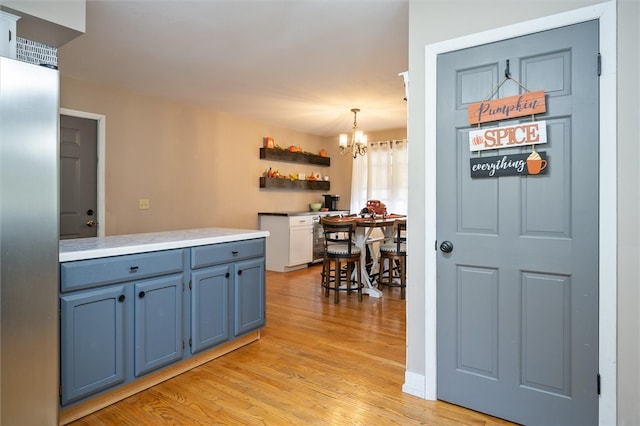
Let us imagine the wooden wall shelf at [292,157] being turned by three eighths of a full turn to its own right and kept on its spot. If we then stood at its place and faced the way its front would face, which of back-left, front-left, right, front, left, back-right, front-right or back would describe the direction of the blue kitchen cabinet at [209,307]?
left

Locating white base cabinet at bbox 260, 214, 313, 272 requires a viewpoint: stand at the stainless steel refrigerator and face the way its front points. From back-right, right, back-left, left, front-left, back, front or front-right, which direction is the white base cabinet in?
left

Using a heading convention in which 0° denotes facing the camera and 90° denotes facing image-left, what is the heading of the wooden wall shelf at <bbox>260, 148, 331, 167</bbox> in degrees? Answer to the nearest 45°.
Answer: approximately 315°

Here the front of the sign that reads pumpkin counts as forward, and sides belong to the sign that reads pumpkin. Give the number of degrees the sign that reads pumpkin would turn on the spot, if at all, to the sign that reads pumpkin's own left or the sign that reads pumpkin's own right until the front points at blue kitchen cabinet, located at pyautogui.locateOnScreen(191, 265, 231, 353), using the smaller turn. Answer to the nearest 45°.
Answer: approximately 90° to the sign that reads pumpkin's own right

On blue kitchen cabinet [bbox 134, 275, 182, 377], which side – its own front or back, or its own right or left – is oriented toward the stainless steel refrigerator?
right

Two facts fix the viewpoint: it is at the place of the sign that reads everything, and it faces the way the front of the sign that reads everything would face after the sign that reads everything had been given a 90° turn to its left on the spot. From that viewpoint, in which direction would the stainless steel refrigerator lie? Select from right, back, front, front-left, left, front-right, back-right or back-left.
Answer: back-right

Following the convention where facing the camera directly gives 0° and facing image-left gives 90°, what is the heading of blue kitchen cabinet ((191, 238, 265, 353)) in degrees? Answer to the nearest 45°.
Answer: approximately 315°

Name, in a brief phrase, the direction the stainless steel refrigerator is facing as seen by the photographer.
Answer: facing the viewer and to the right of the viewer

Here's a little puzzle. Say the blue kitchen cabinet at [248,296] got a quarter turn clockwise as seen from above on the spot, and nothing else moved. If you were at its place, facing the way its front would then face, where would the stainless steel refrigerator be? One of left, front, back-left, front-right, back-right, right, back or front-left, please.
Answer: front

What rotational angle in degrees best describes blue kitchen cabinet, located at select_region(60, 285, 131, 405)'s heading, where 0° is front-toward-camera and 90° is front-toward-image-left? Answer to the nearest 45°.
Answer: approximately 315°

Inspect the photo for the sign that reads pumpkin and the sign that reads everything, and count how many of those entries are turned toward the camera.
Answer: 2
